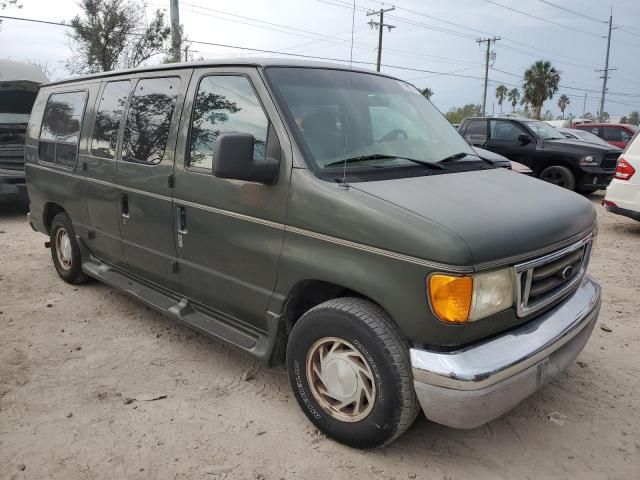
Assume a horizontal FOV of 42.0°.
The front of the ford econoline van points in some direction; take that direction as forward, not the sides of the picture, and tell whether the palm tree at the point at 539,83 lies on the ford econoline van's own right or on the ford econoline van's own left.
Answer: on the ford econoline van's own left

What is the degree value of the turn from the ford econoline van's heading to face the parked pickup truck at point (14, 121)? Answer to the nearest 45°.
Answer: approximately 180°

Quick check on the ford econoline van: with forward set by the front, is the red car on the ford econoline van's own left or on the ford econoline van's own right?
on the ford econoline van's own left

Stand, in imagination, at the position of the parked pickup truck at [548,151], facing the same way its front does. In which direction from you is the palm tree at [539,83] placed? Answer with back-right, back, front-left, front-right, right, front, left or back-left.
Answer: back-left

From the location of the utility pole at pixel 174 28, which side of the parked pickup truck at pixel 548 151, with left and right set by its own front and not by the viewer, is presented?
back

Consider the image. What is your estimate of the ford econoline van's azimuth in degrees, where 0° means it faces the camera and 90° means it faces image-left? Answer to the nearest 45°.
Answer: approximately 315°

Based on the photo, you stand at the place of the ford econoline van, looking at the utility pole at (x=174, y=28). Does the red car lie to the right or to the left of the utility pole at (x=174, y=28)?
right

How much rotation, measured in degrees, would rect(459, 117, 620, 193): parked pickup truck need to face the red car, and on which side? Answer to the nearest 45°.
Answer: approximately 135° to its left

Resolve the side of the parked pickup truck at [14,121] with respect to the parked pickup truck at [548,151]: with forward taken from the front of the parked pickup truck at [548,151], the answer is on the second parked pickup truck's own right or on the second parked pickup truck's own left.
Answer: on the second parked pickup truck's own right

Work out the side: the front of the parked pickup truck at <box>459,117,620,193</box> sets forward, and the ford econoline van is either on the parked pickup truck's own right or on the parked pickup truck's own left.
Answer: on the parked pickup truck's own right

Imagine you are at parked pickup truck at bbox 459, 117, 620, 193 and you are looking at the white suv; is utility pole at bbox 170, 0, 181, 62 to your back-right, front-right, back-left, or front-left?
back-right
